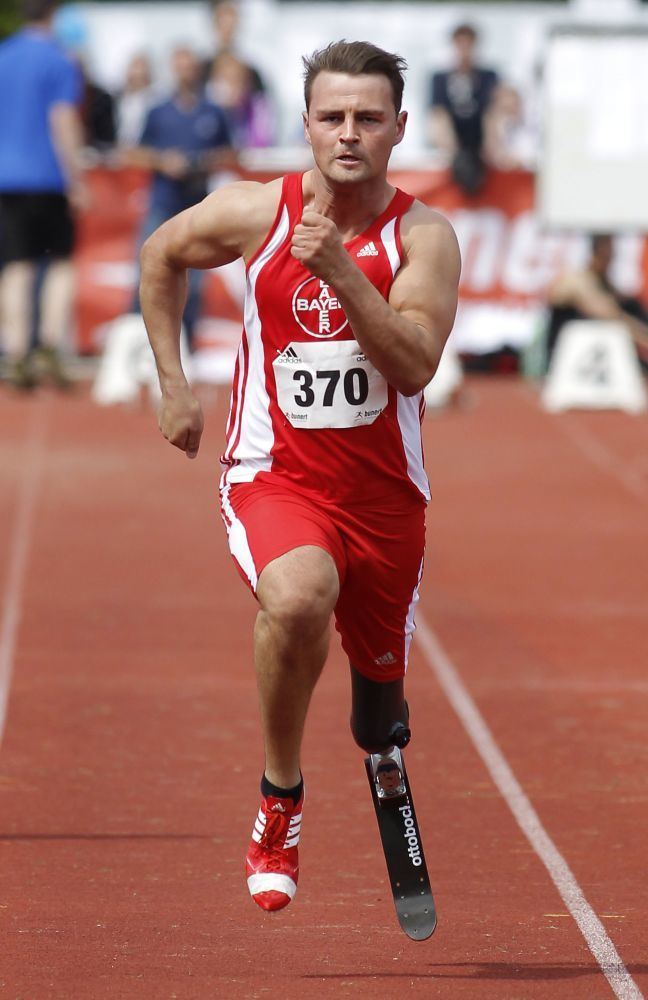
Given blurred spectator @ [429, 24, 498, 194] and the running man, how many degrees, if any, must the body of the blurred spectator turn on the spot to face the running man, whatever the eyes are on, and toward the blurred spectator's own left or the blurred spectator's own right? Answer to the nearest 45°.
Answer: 0° — they already face them

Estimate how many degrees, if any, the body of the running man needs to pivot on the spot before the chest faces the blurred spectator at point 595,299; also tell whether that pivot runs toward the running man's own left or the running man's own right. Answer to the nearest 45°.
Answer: approximately 180°

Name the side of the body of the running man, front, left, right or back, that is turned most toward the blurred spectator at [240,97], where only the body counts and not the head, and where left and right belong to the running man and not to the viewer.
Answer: back

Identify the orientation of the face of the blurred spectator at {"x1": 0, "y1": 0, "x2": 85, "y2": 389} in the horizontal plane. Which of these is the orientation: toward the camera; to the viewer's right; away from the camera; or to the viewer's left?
away from the camera

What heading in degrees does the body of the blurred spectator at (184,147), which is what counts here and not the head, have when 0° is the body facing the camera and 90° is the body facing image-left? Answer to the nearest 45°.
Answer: approximately 0°

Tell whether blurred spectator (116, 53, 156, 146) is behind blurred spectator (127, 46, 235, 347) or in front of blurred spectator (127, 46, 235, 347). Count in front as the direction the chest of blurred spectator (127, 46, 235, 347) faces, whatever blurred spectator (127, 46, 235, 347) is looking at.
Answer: behind
